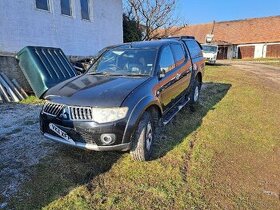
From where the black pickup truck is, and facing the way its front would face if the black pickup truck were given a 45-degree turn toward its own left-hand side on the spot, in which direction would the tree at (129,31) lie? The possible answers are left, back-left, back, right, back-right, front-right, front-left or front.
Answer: back

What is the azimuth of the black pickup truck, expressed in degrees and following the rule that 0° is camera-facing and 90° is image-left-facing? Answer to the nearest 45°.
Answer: approximately 45°

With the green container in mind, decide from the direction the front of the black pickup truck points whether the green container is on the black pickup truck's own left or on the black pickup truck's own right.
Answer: on the black pickup truck's own right
